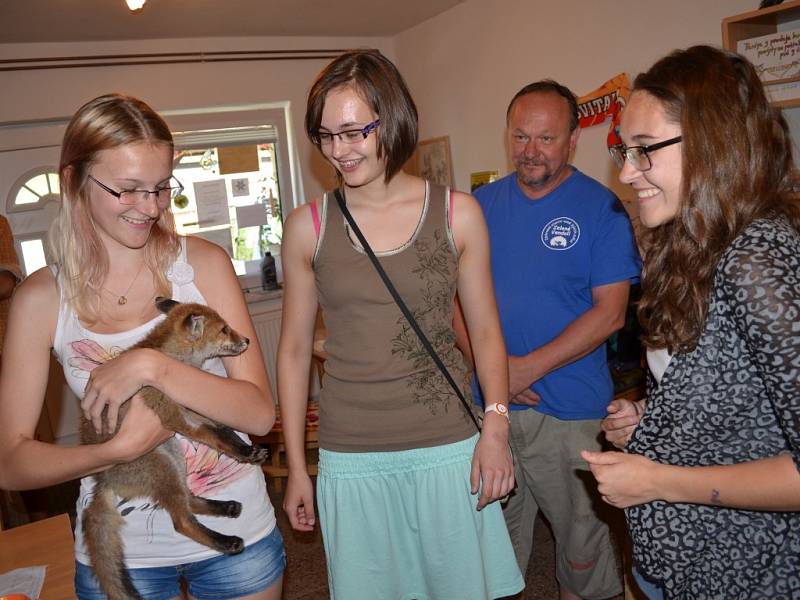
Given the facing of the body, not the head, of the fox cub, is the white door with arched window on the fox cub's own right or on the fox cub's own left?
on the fox cub's own left

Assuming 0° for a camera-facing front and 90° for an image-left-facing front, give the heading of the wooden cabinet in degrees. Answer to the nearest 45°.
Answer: approximately 45°

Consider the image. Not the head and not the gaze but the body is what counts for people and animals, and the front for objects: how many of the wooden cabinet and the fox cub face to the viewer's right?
1

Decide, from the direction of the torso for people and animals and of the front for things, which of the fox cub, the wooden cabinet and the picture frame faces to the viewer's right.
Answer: the fox cub

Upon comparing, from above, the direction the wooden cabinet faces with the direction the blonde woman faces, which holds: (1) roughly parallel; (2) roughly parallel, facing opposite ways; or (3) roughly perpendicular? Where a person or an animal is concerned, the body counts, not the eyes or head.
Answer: roughly perpendicular

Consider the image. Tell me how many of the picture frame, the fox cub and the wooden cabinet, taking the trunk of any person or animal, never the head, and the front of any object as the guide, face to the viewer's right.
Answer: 1

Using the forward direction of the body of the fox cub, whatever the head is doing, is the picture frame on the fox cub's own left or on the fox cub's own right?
on the fox cub's own left

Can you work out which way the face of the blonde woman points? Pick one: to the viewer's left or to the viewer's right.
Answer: to the viewer's right

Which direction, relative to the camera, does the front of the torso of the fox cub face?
to the viewer's right

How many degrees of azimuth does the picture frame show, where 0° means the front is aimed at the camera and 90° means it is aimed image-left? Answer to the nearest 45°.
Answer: approximately 45°

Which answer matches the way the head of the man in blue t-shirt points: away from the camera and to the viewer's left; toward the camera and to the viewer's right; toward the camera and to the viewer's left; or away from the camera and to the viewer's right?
toward the camera and to the viewer's left

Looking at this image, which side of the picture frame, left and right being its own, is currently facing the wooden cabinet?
left

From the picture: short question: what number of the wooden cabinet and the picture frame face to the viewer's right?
0
